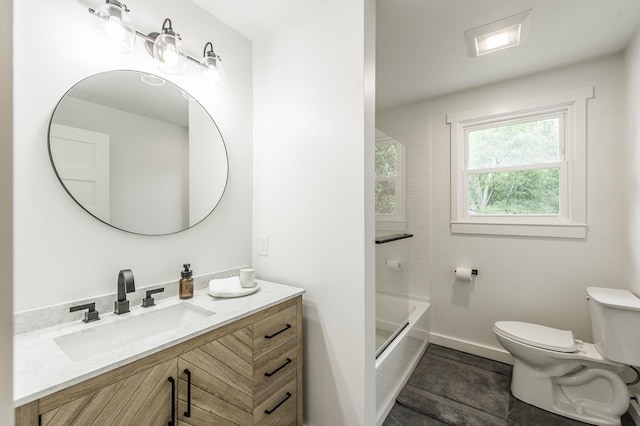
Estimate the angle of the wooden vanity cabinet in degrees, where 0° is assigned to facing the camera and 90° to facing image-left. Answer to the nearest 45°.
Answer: approximately 315°

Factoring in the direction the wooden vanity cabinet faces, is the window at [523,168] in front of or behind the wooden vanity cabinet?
in front

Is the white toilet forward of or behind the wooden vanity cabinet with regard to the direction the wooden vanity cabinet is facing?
forward

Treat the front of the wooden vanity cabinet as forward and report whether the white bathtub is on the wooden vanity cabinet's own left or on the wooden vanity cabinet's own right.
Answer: on the wooden vanity cabinet's own left

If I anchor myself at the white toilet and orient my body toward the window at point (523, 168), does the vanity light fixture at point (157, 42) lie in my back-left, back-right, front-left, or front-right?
back-left

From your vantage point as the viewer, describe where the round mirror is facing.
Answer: facing the viewer and to the right of the viewer

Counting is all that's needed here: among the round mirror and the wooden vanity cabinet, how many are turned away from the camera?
0
